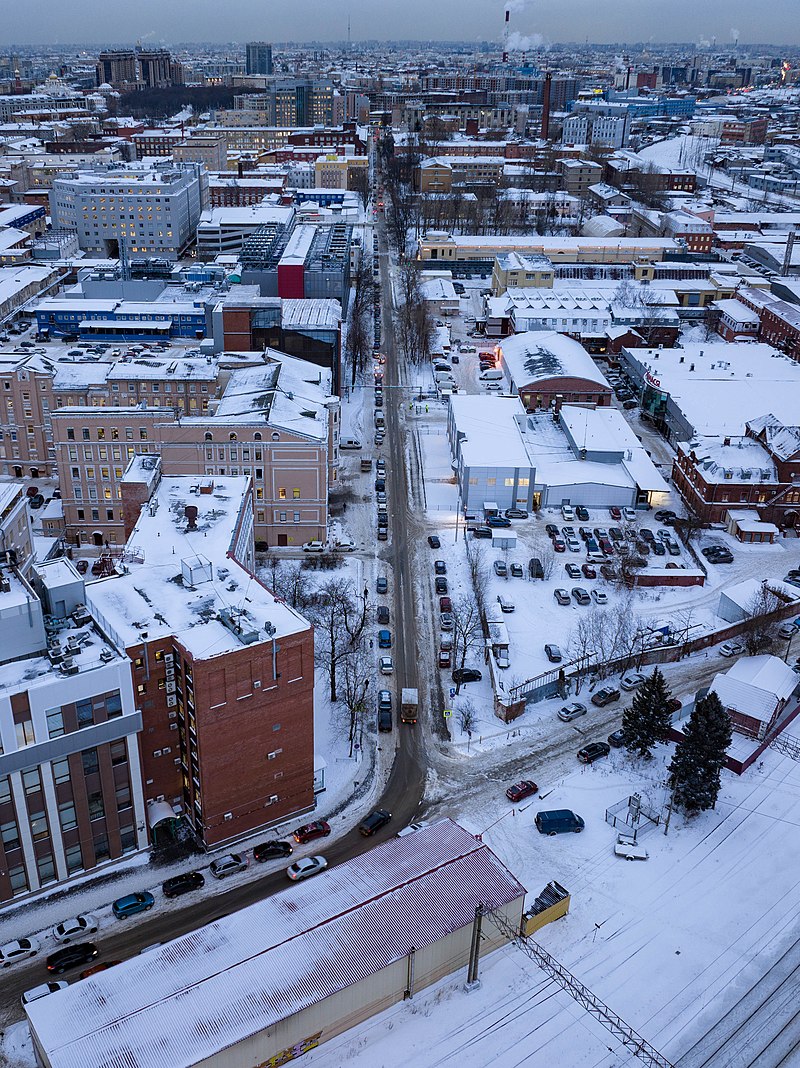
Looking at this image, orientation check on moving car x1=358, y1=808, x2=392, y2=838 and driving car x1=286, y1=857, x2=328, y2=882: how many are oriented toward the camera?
0

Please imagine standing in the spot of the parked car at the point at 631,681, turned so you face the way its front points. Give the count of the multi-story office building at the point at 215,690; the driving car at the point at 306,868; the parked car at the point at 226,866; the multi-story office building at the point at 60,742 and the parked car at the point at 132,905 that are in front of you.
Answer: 5

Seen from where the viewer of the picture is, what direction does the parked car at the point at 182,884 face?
facing the viewer and to the left of the viewer

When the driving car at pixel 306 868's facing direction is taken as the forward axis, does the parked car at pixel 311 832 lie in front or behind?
in front

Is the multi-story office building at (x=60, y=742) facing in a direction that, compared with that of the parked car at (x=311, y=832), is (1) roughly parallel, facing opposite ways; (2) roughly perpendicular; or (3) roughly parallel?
roughly perpendicular

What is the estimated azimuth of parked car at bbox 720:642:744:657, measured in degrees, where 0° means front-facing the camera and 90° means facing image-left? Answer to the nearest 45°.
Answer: approximately 45°

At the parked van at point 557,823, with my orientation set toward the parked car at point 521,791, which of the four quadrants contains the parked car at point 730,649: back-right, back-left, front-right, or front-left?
front-right

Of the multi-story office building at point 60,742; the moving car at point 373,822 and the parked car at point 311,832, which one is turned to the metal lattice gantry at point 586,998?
the multi-story office building

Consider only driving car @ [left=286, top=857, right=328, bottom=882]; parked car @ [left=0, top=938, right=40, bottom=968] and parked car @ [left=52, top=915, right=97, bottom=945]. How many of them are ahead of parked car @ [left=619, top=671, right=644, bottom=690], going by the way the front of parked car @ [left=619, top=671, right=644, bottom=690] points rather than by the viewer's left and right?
3

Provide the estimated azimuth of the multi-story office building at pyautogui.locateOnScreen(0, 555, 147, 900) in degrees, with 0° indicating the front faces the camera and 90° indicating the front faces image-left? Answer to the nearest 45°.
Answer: approximately 315°
